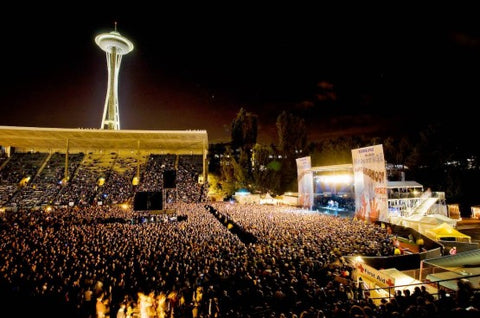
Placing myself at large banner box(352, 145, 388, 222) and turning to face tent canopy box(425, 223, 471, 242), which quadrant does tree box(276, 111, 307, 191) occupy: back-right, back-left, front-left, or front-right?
back-left

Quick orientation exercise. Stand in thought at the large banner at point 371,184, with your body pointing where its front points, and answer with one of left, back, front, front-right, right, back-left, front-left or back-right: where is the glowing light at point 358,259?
front-left

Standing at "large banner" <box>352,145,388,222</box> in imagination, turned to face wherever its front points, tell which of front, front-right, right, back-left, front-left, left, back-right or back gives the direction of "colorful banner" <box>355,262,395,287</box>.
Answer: front-left

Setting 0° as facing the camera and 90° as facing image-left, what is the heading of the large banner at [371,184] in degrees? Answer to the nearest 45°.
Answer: approximately 45°

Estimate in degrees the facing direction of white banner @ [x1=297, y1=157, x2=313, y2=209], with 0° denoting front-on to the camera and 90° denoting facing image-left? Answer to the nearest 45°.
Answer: approximately 45°

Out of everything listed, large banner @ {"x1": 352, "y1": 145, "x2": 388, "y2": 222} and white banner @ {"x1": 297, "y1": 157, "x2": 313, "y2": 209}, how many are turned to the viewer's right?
0

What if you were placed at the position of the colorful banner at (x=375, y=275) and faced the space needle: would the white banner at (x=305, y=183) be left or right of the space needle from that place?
right

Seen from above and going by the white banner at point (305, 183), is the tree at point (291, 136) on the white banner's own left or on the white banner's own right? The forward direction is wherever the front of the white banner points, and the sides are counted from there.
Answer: on the white banner's own right

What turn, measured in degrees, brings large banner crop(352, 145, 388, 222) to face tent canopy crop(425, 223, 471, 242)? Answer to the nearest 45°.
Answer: approximately 90° to its left

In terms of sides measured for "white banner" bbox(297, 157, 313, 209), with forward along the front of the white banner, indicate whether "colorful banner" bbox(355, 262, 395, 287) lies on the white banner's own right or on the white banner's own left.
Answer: on the white banner's own left

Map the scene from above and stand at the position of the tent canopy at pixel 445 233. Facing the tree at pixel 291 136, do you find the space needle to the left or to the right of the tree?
left

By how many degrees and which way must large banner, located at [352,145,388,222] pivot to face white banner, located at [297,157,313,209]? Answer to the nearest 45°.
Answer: approximately 90° to its right
